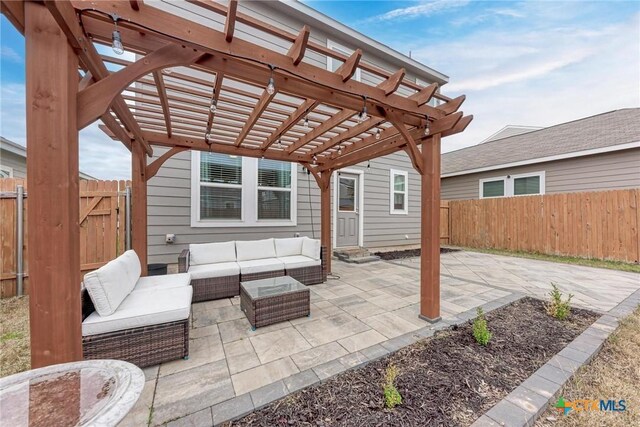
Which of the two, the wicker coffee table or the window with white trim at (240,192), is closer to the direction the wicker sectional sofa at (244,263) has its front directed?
the wicker coffee table

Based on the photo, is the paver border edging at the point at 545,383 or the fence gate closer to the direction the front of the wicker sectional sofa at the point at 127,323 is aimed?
the paver border edging

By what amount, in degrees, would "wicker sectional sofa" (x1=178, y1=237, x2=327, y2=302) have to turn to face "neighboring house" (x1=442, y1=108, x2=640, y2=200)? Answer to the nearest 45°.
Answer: approximately 90° to its left

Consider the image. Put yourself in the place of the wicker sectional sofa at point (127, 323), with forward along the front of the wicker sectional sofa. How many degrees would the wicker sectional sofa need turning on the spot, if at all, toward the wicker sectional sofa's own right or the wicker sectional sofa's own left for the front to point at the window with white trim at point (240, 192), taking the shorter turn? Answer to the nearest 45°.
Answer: approximately 45° to the wicker sectional sofa's own left

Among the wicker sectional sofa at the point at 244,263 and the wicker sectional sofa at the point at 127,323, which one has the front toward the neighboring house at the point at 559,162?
the wicker sectional sofa at the point at 127,323

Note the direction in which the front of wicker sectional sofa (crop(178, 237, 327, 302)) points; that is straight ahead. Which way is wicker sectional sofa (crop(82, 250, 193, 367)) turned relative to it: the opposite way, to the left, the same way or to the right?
to the left

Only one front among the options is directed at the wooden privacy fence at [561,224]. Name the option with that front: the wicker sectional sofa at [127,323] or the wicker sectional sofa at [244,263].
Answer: the wicker sectional sofa at [127,323]

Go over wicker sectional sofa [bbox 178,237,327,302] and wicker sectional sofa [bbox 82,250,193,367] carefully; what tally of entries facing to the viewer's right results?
1

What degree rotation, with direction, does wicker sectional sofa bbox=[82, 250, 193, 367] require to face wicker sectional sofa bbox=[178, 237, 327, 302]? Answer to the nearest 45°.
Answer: approximately 45° to its left

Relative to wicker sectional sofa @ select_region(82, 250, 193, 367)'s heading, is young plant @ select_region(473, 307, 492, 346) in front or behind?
in front

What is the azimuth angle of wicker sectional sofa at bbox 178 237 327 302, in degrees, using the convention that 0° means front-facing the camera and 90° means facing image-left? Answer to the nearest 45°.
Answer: approximately 0°

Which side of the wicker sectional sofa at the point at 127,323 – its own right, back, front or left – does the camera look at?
right

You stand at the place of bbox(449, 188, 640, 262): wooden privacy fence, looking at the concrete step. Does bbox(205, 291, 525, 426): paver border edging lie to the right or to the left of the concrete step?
left
